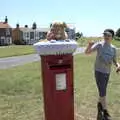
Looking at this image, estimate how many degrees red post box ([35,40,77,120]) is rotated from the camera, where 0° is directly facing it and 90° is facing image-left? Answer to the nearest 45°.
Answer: approximately 0°

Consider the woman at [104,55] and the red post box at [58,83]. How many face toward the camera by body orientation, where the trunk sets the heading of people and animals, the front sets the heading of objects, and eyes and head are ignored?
2

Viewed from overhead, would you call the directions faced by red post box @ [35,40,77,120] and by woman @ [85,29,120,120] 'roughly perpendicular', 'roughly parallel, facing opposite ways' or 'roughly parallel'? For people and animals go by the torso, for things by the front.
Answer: roughly parallel

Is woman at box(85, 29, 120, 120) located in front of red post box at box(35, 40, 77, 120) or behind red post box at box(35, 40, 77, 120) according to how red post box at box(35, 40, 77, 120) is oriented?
behind

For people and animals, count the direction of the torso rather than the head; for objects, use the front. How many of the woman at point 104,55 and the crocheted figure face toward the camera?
2

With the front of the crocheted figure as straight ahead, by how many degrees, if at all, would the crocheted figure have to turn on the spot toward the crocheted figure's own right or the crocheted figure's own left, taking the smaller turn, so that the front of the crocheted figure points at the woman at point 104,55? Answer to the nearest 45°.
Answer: approximately 135° to the crocheted figure's own left

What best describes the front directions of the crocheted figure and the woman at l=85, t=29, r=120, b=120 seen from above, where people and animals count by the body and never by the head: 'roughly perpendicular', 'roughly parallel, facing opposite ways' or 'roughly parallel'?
roughly parallel

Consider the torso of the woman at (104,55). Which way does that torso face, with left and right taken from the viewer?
facing the viewer
